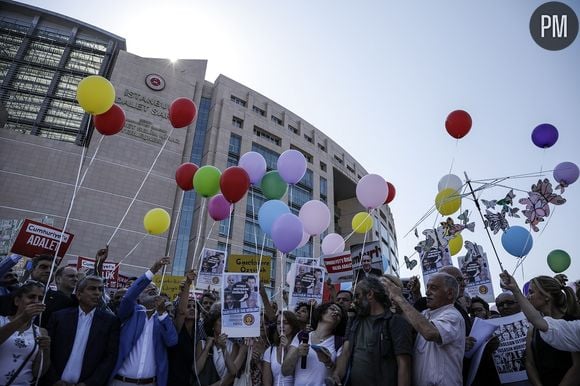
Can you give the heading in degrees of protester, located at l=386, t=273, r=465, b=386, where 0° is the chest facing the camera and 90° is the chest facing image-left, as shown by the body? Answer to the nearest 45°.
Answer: approximately 45°

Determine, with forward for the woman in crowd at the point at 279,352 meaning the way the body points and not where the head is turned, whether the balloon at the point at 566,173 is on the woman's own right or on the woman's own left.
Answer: on the woman's own left

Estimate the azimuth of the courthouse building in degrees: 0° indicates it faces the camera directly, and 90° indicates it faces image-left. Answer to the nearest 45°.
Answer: approximately 315°

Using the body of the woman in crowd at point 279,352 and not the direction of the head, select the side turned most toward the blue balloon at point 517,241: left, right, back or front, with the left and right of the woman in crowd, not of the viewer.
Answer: left

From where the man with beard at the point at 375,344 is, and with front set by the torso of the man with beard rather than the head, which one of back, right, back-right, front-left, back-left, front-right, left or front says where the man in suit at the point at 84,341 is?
front-right

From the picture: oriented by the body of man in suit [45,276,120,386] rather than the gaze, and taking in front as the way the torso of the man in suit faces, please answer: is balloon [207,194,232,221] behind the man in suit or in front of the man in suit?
behind

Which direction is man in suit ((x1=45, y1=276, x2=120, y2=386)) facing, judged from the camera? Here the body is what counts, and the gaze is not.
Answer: toward the camera

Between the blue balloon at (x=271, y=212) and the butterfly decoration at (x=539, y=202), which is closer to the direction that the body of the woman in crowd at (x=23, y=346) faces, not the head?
the butterfly decoration

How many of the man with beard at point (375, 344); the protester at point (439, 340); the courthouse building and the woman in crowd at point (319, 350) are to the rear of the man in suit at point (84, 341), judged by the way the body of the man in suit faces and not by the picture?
1

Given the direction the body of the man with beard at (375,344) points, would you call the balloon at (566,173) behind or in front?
behind

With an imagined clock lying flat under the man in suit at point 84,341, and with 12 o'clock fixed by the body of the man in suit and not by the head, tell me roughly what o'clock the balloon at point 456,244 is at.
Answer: The balloon is roughly at 9 o'clock from the man in suit.

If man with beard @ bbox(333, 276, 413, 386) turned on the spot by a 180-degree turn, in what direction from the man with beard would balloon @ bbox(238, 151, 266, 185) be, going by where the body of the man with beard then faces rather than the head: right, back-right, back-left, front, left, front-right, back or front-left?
left

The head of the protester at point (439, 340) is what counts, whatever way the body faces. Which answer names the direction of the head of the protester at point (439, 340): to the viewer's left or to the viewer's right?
to the viewer's left

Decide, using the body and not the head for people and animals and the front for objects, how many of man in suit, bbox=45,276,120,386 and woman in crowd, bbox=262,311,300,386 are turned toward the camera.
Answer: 2

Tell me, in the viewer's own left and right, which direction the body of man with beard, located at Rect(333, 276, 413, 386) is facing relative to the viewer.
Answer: facing the viewer and to the left of the viewer

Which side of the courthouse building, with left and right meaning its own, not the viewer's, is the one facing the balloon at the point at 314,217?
front

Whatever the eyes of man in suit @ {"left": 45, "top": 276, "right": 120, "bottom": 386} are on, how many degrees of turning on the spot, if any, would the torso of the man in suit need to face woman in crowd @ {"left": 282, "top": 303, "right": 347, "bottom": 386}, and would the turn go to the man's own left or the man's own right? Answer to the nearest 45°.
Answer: approximately 45° to the man's own left

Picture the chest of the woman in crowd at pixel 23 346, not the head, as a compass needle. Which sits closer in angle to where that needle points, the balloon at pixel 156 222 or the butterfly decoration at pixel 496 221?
the butterfly decoration

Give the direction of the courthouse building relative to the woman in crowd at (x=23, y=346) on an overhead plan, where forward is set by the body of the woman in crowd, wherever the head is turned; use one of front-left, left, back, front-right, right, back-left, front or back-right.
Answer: back-left
